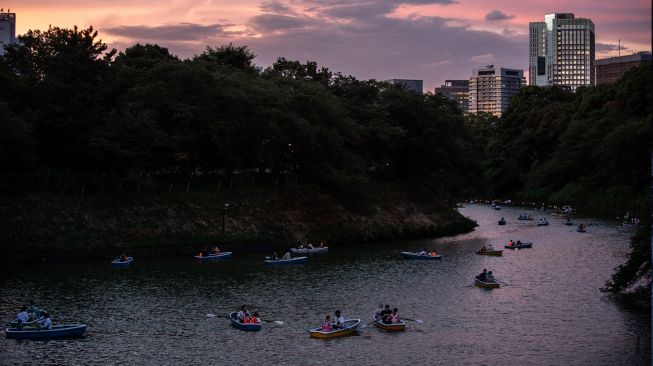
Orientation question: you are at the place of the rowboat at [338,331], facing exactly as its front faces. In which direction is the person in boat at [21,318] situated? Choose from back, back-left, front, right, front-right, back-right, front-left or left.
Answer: back

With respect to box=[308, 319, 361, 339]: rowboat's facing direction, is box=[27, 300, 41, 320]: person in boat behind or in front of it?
behind

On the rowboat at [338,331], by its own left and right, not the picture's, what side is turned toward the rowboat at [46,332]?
back

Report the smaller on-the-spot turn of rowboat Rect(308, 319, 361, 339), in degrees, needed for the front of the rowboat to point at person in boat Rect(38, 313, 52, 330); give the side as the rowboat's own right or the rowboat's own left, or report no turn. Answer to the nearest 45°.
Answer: approximately 180°

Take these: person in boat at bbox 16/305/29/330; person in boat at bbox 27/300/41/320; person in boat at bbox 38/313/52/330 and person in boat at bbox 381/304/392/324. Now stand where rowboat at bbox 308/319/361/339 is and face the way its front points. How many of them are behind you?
3

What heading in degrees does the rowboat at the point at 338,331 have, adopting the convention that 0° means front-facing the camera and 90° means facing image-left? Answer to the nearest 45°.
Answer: approximately 270°
